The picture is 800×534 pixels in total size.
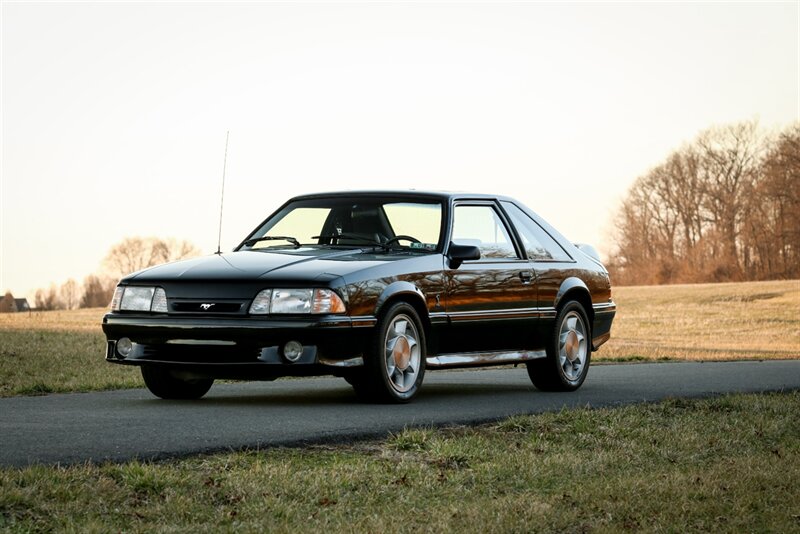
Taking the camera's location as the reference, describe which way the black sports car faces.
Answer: facing the viewer and to the left of the viewer
